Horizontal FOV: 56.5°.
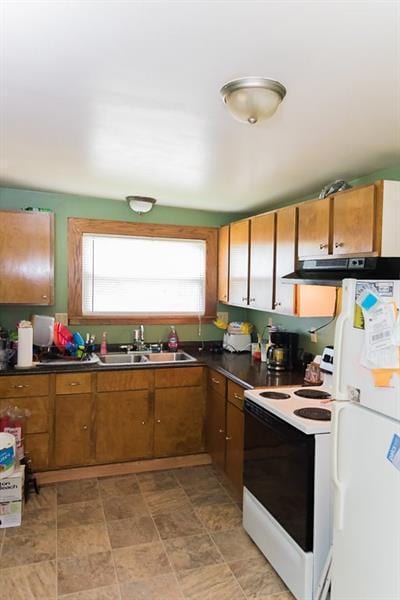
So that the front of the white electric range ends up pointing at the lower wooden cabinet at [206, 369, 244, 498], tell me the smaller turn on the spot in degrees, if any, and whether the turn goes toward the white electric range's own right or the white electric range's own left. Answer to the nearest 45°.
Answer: approximately 90° to the white electric range's own right

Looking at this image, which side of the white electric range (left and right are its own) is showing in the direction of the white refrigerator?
left

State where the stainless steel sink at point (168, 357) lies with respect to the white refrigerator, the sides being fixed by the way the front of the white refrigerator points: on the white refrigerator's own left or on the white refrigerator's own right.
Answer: on the white refrigerator's own right

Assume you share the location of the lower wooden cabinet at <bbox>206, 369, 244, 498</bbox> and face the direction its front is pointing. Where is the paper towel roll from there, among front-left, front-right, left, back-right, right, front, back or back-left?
front-right

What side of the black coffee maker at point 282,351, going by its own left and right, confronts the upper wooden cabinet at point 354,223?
left

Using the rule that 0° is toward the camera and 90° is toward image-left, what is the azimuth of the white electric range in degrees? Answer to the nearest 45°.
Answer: approximately 45°

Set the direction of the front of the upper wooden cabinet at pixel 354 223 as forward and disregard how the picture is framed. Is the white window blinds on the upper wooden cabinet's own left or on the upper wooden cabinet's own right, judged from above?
on the upper wooden cabinet's own right
